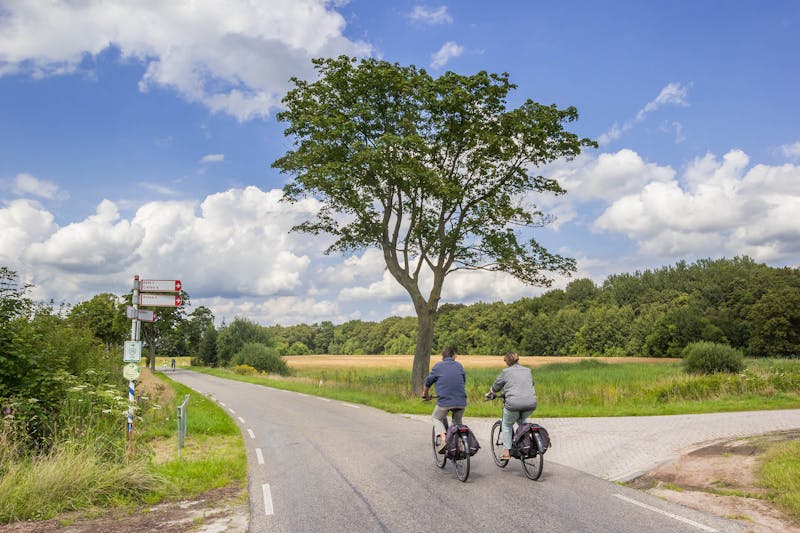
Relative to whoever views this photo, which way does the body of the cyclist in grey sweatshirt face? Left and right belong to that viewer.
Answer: facing away from the viewer and to the left of the viewer

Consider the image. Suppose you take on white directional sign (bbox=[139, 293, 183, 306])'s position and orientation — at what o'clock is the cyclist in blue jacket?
The cyclist in blue jacket is roughly at 10 o'clock from the white directional sign.

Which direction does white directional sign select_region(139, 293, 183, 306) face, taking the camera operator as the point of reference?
facing the viewer

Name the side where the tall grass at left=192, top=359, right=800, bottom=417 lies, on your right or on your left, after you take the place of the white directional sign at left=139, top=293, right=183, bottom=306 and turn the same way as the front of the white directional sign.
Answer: on your left

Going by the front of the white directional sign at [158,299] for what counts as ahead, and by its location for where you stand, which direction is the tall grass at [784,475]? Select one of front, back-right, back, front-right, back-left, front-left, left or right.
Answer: front-left

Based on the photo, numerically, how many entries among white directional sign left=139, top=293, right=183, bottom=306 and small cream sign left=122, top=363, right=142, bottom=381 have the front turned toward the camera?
2

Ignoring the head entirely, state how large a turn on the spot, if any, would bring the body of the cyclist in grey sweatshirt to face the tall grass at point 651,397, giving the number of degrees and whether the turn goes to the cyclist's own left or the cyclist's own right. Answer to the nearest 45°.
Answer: approximately 45° to the cyclist's own right

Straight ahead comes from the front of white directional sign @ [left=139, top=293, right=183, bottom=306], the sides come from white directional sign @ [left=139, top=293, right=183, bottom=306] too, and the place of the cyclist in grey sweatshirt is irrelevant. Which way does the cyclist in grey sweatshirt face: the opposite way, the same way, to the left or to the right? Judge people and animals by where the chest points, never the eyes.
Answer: the opposite way

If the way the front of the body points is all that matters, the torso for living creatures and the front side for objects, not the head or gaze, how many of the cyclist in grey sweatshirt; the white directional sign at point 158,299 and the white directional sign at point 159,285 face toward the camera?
2

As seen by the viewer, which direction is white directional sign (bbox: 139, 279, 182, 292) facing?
toward the camera

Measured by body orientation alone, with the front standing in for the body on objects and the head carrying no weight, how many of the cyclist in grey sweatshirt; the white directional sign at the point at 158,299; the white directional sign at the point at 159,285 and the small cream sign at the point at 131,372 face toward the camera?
3
